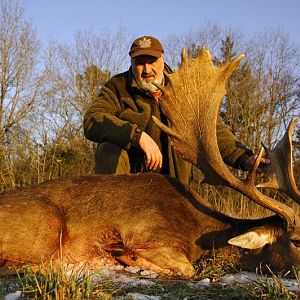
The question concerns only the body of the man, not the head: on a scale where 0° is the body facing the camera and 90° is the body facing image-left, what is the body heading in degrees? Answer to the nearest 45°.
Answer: approximately 0°
